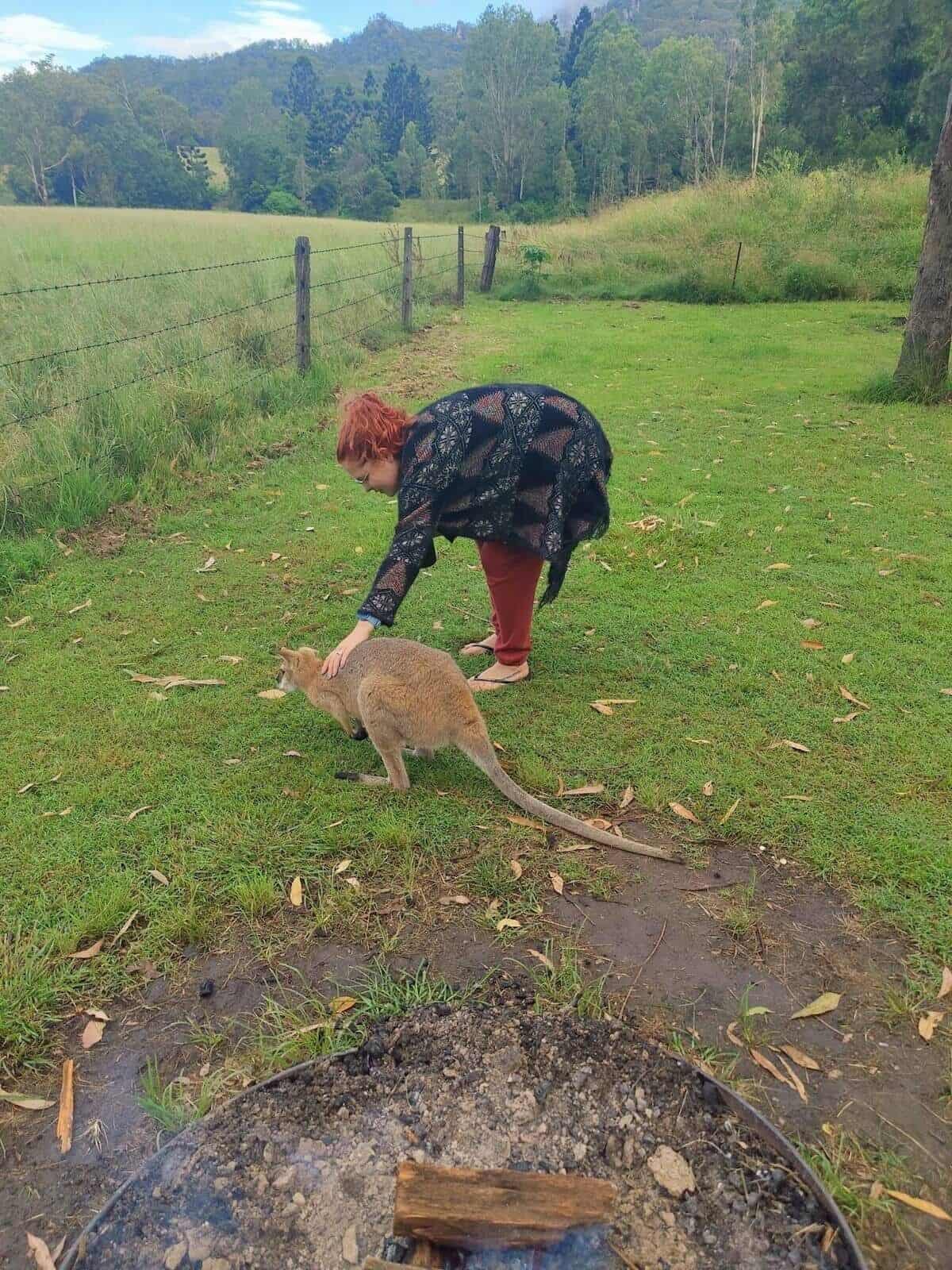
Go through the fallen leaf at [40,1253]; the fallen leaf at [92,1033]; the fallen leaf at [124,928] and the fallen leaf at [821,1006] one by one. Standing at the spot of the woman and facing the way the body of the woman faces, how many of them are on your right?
0

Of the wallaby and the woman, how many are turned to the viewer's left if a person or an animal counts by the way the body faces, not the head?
2

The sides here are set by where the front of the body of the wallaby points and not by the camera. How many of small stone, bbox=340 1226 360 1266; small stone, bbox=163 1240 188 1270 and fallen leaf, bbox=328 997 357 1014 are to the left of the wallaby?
3

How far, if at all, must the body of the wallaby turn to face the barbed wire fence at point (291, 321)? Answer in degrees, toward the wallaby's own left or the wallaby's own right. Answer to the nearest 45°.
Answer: approximately 90° to the wallaby's own right

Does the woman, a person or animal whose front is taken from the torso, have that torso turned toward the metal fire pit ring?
no

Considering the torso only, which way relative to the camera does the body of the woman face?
to the viewer's left

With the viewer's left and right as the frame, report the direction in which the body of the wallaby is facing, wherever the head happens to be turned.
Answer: facing to the left of the viewer

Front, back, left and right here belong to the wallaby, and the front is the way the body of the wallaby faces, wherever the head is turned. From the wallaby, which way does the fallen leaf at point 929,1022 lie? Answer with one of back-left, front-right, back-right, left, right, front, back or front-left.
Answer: back-left

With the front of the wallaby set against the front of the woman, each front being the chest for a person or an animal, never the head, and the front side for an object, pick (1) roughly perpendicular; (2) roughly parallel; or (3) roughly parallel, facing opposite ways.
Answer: roughly parallel

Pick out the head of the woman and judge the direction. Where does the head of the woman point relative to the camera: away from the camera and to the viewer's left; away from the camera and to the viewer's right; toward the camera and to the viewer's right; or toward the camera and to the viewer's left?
toward the camera and to the viewer's left

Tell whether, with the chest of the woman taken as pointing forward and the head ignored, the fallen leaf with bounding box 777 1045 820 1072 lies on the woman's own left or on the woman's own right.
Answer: on the woman's own left

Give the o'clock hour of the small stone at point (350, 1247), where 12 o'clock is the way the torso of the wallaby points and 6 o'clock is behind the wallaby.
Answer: The small stone is roughly at 9 o'clock from the wallaby.

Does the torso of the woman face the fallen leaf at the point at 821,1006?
no

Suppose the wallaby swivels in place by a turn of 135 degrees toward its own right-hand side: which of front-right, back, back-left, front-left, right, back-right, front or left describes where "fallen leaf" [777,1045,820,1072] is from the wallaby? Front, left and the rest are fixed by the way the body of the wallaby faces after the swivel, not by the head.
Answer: right

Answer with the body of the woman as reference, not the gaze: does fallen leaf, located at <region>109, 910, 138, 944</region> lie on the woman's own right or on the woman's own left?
on the woman's own left

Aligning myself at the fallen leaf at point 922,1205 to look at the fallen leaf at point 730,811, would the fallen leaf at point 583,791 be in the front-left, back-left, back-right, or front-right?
front-left

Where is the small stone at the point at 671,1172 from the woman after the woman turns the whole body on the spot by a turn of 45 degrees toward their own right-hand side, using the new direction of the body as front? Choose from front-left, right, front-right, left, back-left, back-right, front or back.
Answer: back-left
